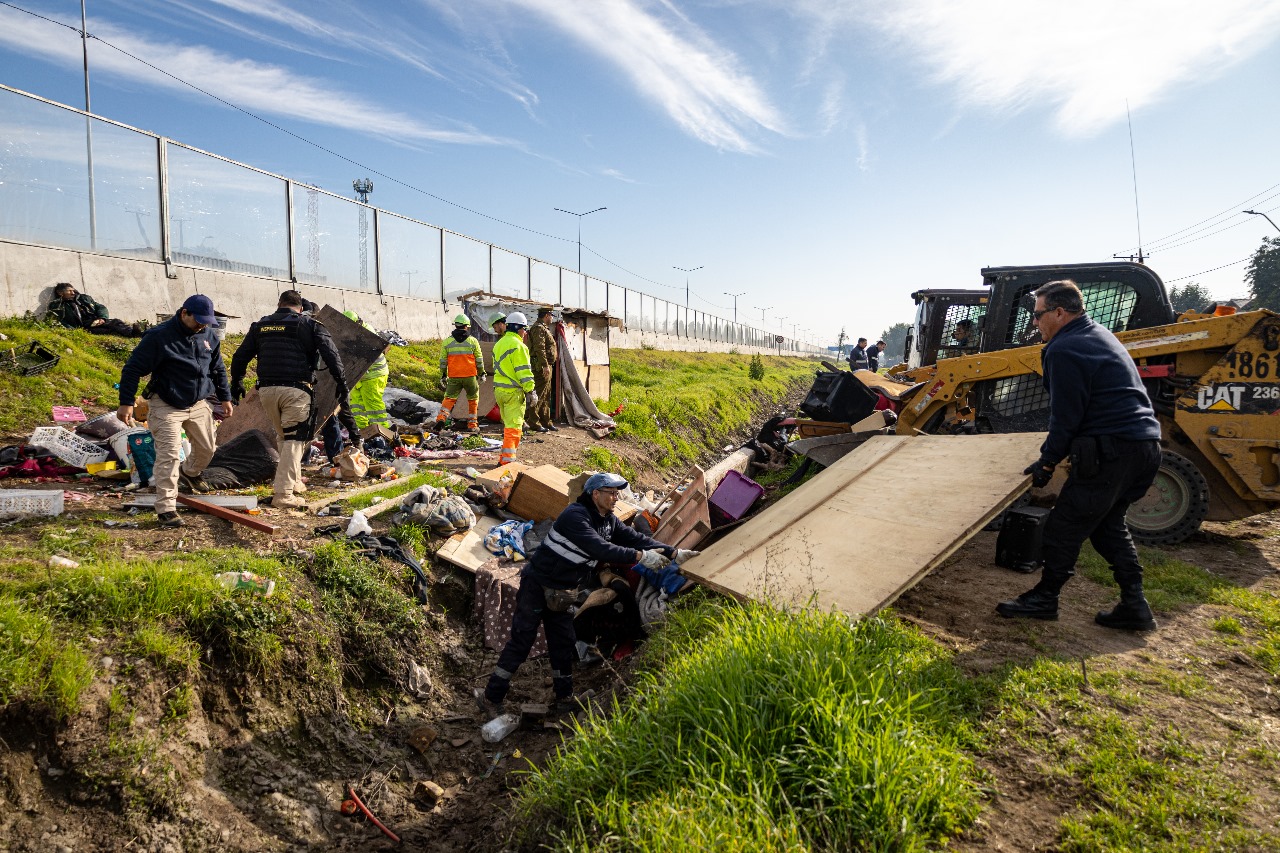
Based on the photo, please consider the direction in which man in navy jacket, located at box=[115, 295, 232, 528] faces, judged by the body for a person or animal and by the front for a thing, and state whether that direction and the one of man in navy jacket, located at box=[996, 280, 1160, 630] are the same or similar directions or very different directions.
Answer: very different directions

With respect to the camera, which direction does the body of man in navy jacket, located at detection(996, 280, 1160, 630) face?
to the viewer's left

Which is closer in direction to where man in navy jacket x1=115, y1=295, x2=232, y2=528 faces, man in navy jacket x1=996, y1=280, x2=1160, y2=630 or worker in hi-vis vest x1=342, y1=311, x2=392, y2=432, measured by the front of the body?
the man in navy jacket

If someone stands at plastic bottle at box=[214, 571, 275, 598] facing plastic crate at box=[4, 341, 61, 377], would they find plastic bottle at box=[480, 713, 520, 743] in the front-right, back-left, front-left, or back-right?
back-right

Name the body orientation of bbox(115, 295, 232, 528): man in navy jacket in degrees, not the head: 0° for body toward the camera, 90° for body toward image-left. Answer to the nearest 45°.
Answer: approximately 315°

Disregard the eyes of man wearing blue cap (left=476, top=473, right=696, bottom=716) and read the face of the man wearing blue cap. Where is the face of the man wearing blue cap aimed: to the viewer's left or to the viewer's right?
to the viewer's right

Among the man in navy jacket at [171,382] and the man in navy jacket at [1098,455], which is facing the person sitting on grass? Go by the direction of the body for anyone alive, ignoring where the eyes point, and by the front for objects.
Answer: the man in navy jacket at [1098,455]

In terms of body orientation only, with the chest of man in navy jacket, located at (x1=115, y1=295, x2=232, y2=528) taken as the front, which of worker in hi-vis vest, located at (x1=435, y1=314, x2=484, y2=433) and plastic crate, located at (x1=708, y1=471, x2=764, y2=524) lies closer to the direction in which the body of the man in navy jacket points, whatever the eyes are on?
the plastic crate

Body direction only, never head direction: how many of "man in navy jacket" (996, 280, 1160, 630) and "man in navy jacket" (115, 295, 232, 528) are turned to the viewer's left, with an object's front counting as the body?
1
